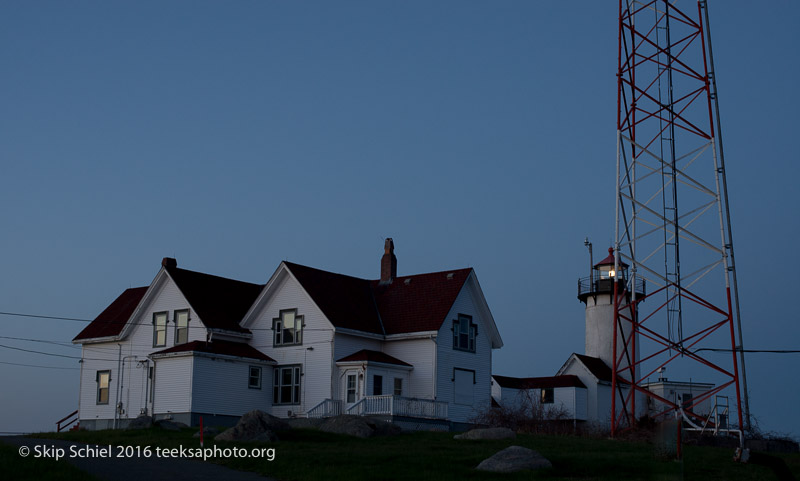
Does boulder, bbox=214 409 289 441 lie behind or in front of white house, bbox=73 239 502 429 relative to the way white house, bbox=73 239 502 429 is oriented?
in front

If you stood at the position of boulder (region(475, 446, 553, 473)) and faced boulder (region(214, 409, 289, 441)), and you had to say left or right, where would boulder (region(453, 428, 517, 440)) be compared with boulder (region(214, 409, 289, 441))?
right

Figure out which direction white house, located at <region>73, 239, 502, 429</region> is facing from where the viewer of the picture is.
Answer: facing the viewer and to the left of the viewer

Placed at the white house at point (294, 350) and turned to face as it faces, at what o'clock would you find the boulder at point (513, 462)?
The boulder is roughly at 10 o'clock from the white house.

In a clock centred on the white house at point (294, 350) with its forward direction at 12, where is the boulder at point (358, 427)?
The boulder is roughly at 10 o'clock from the white house.

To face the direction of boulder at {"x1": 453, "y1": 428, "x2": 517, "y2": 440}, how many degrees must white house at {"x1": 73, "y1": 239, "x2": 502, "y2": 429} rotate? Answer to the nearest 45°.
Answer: approximately 90° to its left

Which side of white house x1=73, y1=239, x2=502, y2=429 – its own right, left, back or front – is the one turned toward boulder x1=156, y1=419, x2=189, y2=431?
front
